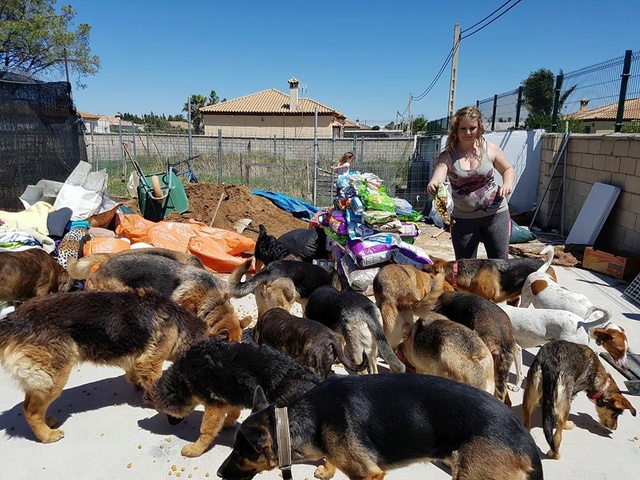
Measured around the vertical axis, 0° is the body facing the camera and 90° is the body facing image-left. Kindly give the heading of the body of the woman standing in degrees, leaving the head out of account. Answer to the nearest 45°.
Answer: approximately 0°

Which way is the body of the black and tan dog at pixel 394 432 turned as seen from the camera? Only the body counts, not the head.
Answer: to the viewer's left

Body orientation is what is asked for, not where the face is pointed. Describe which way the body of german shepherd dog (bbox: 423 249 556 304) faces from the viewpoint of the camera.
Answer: to the viewer's left

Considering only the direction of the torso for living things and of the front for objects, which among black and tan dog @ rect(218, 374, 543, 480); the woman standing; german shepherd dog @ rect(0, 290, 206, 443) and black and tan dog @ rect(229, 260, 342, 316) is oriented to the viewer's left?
black and tan dog @ rect(218, 374, 543, 480)

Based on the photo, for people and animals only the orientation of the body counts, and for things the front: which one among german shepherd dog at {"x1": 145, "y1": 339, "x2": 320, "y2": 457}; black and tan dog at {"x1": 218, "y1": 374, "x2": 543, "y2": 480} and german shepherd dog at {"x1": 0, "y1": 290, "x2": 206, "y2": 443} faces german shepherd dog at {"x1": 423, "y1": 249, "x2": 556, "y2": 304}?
german shepherd dog at {"x1": 0, "y1": 290, "x2": 206, "y2": 443}

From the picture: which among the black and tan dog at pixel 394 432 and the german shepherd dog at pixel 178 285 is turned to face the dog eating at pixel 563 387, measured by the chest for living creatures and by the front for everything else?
the german shepherd dog

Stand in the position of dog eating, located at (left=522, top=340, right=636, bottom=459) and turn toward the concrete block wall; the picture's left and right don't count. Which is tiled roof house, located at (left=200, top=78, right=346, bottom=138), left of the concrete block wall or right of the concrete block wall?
left

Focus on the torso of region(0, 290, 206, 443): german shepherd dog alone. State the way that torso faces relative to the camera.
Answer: to the viewer's right

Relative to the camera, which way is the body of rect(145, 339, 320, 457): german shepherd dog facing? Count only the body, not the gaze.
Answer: to the viewer's left
